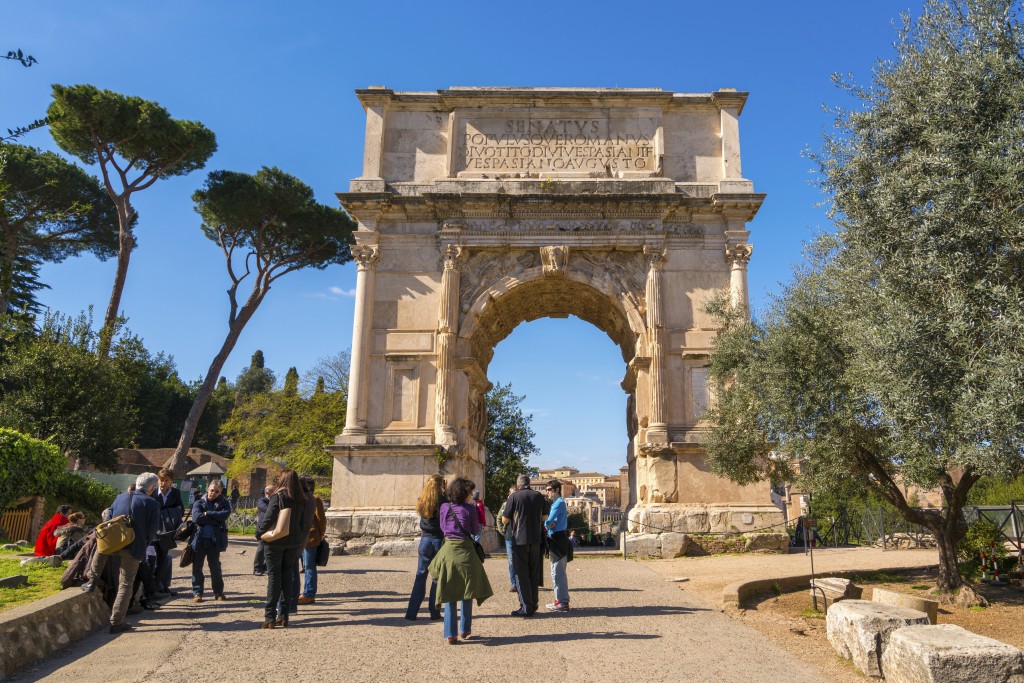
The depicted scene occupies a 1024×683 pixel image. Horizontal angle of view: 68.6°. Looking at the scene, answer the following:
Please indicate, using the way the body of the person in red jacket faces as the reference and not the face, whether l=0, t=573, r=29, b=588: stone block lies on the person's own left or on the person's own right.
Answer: on the person's own right

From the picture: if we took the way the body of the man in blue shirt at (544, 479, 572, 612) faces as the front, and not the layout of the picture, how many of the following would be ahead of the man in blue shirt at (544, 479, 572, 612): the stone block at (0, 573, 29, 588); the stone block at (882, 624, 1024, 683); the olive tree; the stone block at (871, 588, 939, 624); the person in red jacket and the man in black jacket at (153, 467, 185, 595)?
3

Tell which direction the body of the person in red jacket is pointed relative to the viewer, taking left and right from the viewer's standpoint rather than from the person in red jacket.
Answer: facing to the right of the viewer

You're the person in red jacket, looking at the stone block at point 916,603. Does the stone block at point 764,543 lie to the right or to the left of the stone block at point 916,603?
left

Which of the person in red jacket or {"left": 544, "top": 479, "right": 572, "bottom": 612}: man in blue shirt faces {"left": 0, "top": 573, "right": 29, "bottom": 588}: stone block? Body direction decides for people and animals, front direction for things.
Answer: the man in blue shirt

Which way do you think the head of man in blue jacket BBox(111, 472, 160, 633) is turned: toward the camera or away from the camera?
away from the camera

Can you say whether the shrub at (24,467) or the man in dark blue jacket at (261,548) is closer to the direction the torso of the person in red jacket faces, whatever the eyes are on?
the man in dark blue jacket

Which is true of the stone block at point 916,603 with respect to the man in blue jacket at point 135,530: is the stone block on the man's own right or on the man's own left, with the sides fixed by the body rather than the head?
on the man's own right

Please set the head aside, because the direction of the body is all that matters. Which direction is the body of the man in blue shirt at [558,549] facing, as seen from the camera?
to the viewer's left
